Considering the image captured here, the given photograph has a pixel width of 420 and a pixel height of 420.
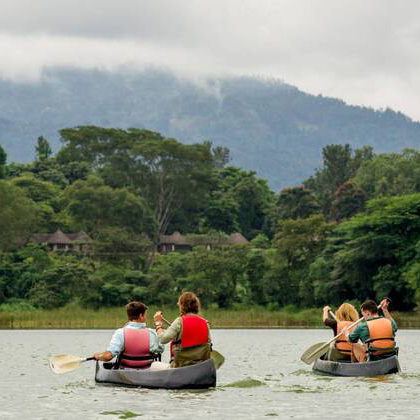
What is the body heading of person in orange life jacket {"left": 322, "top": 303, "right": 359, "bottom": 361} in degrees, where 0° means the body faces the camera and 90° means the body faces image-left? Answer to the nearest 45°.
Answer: approximately 180°

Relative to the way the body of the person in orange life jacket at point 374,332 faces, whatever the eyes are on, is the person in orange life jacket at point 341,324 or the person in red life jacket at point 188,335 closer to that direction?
the person in orange life jacket

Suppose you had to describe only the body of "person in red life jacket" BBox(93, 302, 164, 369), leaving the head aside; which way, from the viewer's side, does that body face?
away from the camera

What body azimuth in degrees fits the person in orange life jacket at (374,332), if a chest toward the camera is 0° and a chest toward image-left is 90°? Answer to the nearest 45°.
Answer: approximately 135°

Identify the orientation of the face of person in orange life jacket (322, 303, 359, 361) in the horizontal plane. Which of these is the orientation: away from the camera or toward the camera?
away from the camera

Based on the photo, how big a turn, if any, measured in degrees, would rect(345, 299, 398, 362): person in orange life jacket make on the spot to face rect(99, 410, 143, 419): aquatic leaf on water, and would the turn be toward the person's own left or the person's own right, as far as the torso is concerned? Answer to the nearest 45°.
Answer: approximately 90° to the person's own left

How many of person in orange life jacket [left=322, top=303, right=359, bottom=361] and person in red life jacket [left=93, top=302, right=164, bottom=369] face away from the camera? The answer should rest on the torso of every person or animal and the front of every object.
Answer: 2

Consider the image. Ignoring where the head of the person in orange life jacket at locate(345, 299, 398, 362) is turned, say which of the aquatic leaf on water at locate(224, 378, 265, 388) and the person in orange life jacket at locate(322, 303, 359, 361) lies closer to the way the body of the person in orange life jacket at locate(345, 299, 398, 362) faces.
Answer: the person in orange life jacket

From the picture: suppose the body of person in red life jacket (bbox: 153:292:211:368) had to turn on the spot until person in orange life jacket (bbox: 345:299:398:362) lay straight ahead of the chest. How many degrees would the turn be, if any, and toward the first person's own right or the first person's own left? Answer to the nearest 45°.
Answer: approximately 90° to the first person's own right

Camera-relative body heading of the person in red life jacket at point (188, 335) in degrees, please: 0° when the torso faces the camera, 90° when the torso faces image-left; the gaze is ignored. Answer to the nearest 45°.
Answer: approximately 135°

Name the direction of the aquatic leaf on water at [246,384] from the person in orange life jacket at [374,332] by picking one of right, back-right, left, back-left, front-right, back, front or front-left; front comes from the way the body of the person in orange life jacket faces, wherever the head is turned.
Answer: back-left

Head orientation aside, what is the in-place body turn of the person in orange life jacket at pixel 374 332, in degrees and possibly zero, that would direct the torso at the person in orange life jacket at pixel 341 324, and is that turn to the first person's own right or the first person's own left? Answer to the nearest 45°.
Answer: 0° — they already face them

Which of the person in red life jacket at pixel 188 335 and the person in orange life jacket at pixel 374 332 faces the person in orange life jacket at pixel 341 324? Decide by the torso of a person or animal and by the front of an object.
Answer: the person in orange life jacket at pixel 374 332
